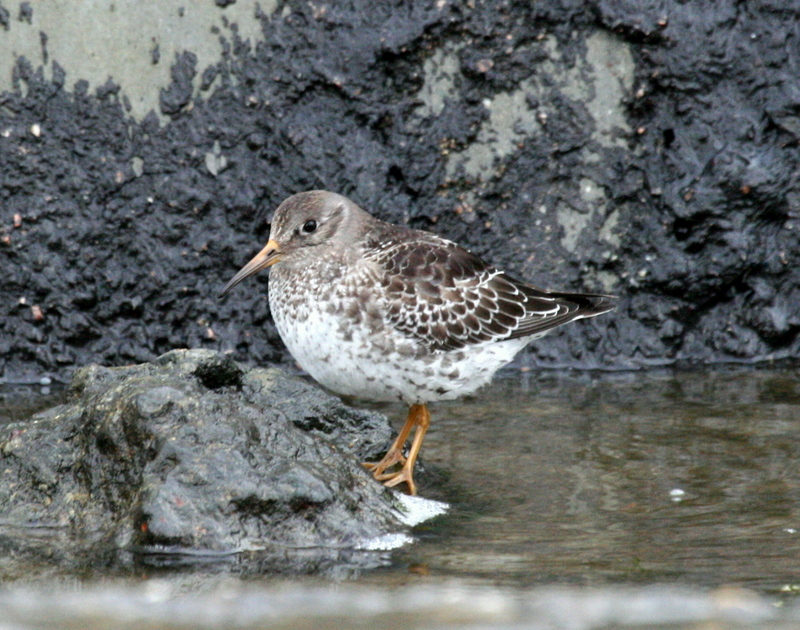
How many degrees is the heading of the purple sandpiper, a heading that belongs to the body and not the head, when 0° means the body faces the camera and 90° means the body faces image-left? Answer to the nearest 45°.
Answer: approximately 90°
